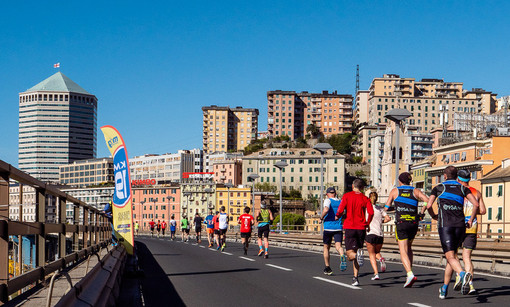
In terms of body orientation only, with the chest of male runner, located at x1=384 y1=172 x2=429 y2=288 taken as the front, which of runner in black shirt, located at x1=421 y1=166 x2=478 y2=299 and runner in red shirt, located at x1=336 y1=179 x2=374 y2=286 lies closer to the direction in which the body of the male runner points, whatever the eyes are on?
the runner in red shirt

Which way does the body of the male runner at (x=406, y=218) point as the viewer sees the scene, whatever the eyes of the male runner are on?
away from the camera

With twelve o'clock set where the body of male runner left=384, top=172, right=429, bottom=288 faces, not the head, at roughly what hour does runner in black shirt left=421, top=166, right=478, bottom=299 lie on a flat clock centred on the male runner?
The runner in black shirt is roughly at 5 o'clock from the male runner.

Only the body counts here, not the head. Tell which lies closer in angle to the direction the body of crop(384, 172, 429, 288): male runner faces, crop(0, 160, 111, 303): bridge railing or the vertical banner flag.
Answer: the vertical banner flag

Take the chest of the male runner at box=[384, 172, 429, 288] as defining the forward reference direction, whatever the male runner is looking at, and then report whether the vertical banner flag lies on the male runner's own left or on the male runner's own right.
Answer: on the male runner's own left

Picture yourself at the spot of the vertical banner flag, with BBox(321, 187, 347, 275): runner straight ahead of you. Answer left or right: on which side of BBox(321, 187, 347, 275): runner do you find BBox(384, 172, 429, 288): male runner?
right

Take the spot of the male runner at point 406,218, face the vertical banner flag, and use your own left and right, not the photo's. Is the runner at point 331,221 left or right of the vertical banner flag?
right

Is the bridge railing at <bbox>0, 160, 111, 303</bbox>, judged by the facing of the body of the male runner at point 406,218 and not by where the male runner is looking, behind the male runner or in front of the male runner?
behind

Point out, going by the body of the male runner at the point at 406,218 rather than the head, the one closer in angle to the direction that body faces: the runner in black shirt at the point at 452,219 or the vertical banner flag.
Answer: the vertical banner flag
